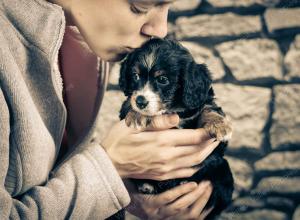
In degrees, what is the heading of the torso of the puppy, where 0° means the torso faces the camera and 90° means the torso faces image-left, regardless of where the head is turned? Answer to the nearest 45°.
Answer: approximately 45°

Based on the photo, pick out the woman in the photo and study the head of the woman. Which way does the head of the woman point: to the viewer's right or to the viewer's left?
to the viewer's right

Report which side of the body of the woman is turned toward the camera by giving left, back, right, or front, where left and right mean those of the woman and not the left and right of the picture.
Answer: right
